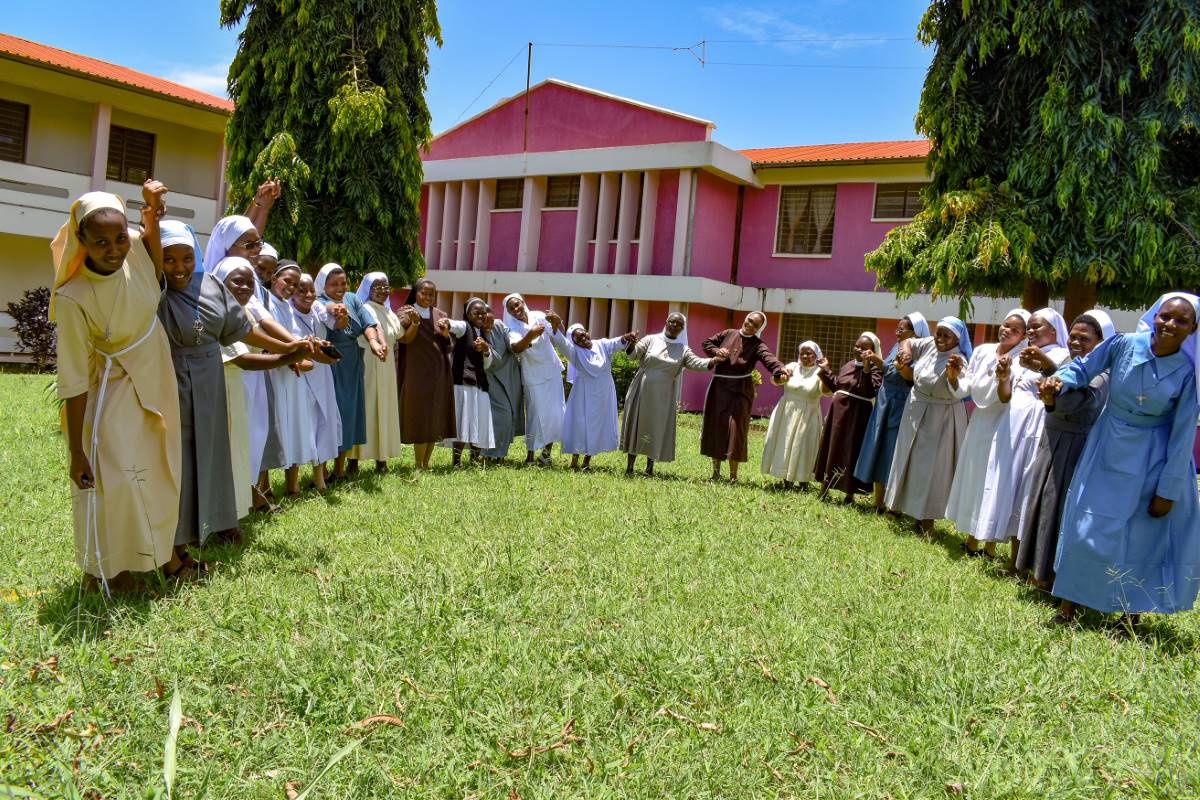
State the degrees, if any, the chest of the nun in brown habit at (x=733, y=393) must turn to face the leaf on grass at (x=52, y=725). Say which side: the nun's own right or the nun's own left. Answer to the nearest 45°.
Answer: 0° — they already face it

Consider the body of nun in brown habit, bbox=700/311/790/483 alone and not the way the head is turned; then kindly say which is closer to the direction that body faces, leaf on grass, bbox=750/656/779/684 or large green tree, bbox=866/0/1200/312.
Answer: the leaf on grass

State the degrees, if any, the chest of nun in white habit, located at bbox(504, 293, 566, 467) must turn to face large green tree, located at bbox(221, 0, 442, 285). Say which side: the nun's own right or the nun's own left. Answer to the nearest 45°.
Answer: approximately 180°

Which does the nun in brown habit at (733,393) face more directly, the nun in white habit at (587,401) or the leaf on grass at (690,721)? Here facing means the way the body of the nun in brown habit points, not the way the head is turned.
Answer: the leaf on grass

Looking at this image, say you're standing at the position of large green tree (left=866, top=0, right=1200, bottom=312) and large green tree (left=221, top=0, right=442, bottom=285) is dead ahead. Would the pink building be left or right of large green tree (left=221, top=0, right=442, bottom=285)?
right

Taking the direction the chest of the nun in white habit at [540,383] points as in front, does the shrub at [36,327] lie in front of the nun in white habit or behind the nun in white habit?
behind

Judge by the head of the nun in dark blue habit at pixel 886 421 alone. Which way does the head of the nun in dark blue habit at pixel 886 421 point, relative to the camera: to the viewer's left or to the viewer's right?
to the viewer's left

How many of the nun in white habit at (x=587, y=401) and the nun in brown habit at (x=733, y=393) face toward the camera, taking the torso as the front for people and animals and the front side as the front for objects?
2

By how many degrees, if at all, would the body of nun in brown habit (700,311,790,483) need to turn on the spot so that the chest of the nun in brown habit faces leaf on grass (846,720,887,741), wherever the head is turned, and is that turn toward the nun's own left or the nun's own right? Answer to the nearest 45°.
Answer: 0° — they already face it

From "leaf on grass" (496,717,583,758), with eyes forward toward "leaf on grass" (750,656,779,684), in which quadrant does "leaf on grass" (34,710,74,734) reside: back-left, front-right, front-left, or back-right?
back-left

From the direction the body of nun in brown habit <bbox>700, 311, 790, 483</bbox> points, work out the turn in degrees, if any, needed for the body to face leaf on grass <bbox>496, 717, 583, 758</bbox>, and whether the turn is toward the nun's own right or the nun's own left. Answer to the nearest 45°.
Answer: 0° — they already face it
